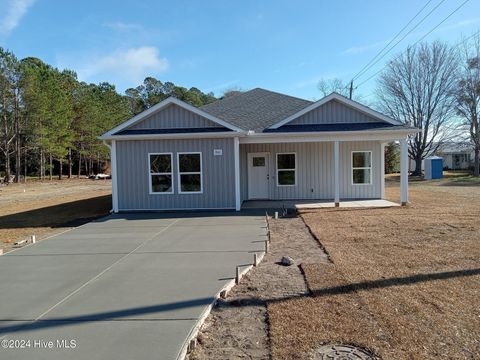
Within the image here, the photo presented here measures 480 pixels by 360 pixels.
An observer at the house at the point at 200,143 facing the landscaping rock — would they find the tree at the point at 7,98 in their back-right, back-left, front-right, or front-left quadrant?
back-right

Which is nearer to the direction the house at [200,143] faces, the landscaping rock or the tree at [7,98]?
the landscaping rock

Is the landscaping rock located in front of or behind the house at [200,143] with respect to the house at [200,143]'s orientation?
in front

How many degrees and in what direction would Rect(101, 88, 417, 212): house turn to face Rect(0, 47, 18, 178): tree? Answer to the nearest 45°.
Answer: approximately 135° to its right

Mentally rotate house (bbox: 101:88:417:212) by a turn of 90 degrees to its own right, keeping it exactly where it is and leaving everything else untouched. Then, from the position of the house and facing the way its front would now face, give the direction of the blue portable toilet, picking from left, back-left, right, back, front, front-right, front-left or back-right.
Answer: back-right
